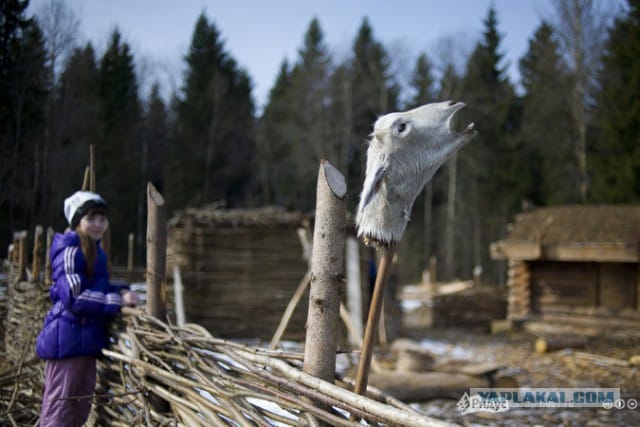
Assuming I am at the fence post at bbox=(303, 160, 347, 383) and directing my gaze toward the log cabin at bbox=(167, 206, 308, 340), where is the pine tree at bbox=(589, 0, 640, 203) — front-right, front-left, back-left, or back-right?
front-right

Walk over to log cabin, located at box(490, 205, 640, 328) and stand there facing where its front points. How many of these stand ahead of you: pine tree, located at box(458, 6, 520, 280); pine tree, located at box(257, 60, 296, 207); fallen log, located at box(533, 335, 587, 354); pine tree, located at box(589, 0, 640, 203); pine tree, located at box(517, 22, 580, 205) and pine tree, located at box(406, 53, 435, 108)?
1

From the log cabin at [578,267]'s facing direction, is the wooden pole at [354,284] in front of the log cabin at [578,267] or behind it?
in front

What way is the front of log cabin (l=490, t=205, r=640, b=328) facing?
toward the camera

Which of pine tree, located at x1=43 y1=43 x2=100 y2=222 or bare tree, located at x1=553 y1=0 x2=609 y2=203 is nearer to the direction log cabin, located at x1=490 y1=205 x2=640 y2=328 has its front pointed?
the pine tree

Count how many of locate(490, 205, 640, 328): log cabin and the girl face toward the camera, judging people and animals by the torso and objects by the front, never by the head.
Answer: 1

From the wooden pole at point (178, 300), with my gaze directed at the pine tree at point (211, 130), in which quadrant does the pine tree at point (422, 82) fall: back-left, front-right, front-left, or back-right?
front-right

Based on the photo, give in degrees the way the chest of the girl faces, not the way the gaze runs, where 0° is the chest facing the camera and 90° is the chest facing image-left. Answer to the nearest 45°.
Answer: approximately 270°

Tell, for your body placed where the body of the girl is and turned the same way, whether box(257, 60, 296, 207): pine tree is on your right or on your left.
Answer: on your left

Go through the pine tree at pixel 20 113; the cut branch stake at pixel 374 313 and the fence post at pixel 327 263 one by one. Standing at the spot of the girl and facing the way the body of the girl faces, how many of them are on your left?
1
